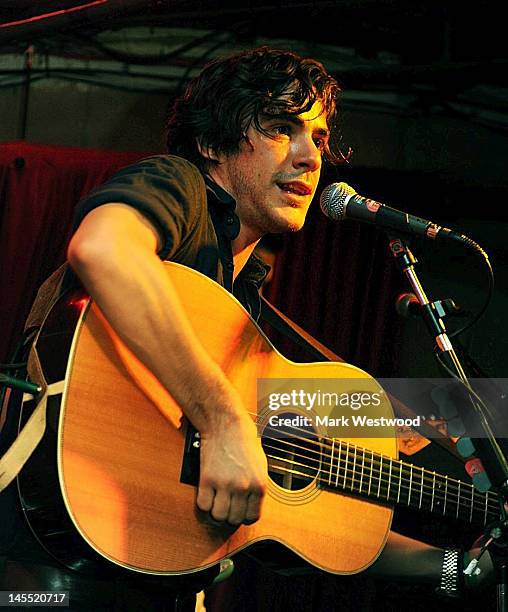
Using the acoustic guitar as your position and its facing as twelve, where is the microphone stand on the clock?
The microphone stand is roughly at 10 o'clock from the acoustic guitar.

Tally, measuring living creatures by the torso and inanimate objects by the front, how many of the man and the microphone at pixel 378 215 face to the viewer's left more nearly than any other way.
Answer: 1

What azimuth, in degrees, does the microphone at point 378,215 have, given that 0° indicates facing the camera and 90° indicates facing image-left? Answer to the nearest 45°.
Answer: approximately 90°

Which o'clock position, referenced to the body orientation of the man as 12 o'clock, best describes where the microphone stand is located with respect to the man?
The microphone stand is roughly at 10 o'clock from the man.

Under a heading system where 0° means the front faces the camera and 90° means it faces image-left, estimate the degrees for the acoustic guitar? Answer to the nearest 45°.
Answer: approximately 315°

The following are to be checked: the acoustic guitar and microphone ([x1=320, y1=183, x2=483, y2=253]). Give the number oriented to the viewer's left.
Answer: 1

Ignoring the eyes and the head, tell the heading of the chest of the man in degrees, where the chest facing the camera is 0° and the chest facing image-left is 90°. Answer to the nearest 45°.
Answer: approximately 315°

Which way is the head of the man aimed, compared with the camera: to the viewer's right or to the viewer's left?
to the viewer's right
